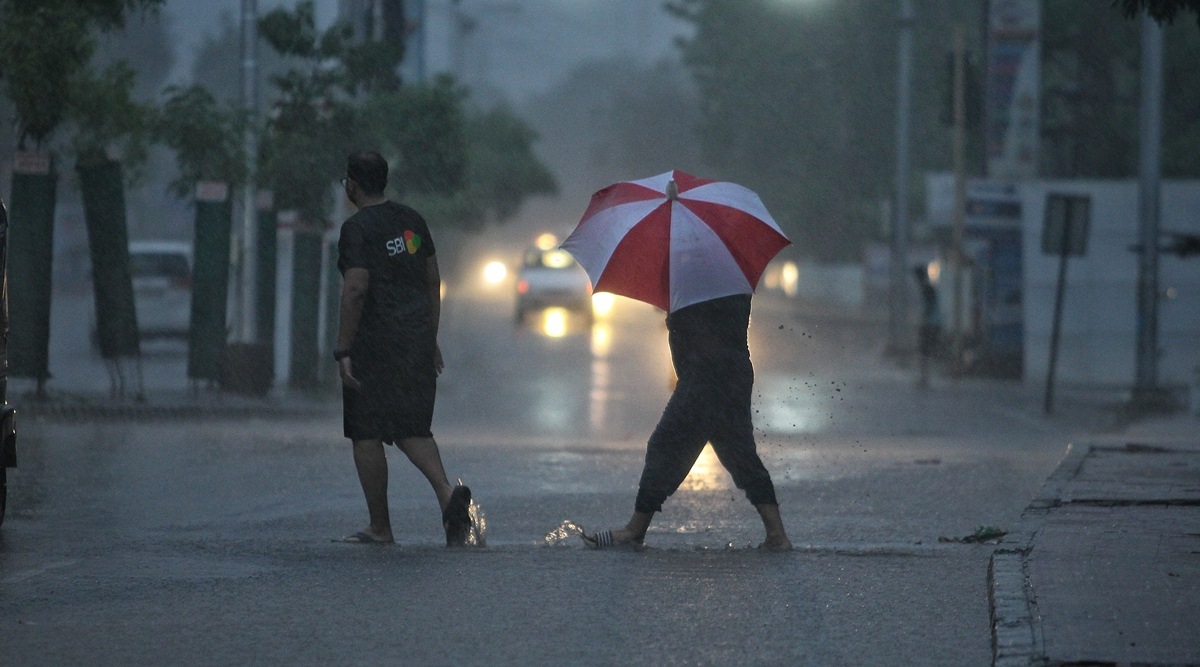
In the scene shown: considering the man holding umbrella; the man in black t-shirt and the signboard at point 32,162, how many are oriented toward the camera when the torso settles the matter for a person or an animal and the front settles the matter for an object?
1

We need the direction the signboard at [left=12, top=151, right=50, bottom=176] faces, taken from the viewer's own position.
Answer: facing the viewer

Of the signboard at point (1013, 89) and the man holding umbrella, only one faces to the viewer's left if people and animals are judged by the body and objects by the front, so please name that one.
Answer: the man holding umbrella

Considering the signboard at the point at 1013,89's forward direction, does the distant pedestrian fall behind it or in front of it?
in front

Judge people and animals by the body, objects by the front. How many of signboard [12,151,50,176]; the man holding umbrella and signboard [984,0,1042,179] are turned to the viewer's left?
1

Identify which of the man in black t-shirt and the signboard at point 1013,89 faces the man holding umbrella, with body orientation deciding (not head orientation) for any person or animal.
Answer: the signboard

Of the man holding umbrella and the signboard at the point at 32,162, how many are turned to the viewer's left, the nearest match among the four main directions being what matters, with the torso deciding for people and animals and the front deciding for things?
1

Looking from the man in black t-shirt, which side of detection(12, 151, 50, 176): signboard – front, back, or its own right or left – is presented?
front

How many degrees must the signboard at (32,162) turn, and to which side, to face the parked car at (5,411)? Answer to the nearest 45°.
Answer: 0° — it already faces it

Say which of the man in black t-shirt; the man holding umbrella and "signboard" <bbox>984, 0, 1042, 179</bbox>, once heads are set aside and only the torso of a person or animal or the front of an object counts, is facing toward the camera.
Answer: the signboard

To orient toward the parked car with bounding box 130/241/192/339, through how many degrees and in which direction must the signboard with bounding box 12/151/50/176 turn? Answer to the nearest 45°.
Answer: approximately 180°

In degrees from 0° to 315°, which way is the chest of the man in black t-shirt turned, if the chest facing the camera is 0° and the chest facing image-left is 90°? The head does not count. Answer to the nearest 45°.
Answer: approximately 135°

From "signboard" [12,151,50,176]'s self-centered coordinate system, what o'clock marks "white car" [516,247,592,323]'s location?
The white car is roughly at 7 o'clock from the signboard.

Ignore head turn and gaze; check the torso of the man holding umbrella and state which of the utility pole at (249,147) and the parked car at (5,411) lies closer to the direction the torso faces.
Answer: the parked car

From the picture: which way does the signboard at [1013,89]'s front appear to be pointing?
toward the camera

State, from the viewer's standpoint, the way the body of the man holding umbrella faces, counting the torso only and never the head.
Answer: to the viewer's left

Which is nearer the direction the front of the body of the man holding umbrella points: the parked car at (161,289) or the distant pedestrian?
the parked car
